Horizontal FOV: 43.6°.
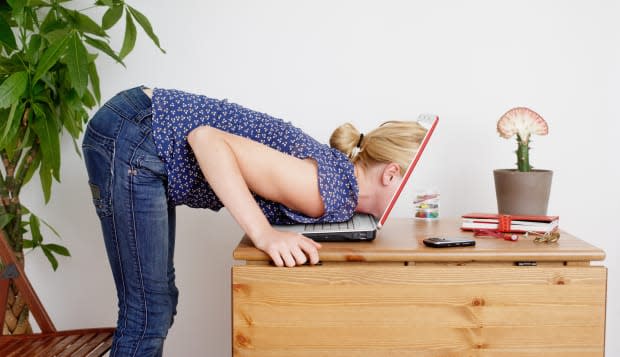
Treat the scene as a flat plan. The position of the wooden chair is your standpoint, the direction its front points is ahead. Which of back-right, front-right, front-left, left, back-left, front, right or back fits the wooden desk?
front-right

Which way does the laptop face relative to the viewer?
to the viewer's left

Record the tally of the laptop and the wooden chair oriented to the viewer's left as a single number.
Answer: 1

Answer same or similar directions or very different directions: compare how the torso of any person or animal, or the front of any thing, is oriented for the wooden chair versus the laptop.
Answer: very different directions

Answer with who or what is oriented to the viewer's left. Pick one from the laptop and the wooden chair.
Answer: the laptop

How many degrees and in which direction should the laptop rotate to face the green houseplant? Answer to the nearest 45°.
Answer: approximately 45° to its right

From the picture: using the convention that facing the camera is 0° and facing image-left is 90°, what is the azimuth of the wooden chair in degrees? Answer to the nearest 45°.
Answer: approximately 270°
